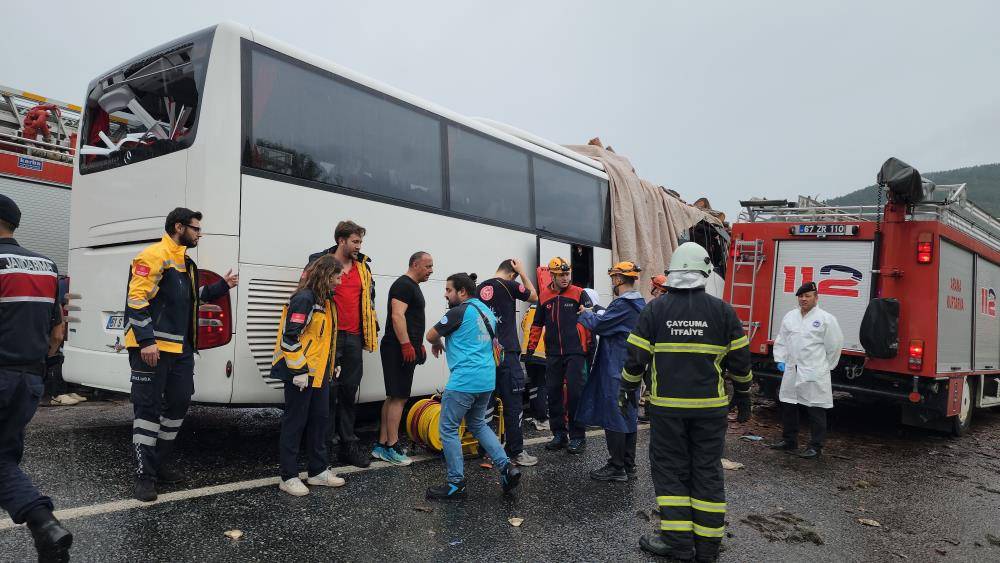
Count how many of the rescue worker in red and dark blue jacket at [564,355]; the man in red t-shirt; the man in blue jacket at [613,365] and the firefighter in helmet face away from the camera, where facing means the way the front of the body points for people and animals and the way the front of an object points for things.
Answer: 1

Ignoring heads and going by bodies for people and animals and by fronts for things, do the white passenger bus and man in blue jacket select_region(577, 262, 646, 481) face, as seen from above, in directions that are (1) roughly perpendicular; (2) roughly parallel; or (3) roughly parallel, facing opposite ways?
roughly perpendicular

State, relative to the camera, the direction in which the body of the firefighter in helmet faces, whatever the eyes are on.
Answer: away from the camera

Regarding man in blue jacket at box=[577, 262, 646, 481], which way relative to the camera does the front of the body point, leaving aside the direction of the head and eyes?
to the viewer's left

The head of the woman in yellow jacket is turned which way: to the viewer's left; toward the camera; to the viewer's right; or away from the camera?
to the viewer's right

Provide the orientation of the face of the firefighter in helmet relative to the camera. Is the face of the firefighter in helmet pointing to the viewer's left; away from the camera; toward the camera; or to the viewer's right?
away from the camera

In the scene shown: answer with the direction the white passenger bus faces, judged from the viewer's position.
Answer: facing away from the viewer and to the right of the viewer

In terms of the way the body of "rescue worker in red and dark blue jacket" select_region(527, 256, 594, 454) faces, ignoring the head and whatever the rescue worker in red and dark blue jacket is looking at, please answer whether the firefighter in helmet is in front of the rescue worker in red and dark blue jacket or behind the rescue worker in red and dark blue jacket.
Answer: in front

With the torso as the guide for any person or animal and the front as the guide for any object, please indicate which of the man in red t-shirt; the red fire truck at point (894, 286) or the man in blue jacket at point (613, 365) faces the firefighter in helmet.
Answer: the man in red t-shirt

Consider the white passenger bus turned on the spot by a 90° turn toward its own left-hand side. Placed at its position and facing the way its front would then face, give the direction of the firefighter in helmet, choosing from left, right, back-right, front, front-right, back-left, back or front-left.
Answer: back

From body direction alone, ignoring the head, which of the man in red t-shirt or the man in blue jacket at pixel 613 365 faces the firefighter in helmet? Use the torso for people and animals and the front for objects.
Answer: the man in red t-shirt

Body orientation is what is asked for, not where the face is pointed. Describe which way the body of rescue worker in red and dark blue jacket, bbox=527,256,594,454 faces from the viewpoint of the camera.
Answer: toward the camera

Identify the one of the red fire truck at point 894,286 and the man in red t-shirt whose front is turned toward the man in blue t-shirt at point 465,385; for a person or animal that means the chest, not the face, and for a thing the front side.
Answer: the man in red t-shirt

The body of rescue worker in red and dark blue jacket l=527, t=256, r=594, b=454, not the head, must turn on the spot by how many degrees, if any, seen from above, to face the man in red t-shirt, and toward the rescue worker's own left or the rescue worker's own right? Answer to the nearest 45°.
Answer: approximately 45° to the rescue worker's own right
